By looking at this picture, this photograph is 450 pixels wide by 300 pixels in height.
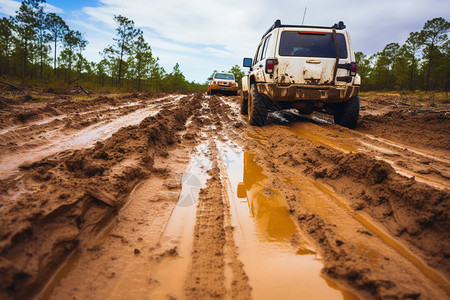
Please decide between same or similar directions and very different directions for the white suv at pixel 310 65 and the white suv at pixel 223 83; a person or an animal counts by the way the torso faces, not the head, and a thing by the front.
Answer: very different directions

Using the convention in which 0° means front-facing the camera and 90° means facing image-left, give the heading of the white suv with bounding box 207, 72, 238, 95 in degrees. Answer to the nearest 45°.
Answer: approximately 0°

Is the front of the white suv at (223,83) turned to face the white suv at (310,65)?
yes

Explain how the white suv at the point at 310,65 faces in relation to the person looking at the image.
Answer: facing away from the viewer

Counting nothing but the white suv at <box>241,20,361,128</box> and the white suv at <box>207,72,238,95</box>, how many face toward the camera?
1
